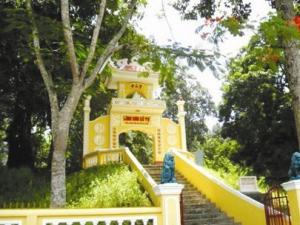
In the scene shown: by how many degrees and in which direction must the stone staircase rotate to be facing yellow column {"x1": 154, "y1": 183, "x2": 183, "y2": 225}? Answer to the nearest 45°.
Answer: approximately 45° to its right

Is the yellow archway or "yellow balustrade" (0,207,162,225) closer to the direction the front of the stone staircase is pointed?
the yellow balustrade

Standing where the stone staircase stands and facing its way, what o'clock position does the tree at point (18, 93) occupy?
The tree is roughly at 5 o'clock from the stone staircase.

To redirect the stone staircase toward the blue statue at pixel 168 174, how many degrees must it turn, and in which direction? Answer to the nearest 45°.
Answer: approximately 45° to its right

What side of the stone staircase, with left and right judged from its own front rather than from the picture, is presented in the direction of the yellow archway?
back

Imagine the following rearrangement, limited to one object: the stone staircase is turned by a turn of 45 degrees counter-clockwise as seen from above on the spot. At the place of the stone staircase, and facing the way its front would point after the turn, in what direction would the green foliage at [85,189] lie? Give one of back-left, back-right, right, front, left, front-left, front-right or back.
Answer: back

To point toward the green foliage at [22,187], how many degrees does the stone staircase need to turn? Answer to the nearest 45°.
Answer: approximately 135° to its right

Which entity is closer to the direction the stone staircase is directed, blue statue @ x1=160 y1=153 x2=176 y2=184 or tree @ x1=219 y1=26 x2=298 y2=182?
the blue statue

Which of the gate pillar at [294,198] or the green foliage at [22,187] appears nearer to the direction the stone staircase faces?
the gate pillar

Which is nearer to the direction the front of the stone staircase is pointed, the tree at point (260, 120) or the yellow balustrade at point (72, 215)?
the yellow balustrade

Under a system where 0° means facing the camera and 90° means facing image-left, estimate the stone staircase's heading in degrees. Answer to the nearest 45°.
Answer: approximately 315°

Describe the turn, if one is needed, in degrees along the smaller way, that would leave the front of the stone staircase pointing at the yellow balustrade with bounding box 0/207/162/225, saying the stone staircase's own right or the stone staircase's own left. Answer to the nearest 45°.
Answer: approximately 45° to the stone staircase's own right
